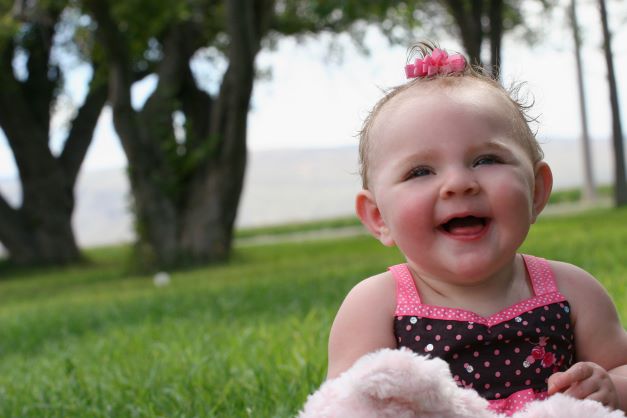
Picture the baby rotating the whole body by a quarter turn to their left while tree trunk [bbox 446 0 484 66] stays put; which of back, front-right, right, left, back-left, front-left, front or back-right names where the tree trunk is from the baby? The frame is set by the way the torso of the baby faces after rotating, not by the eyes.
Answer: left

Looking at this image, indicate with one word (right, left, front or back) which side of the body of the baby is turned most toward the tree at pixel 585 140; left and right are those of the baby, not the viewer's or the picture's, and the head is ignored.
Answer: back

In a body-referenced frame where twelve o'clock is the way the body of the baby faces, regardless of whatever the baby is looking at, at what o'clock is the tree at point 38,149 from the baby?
The tree is roughly at 5 o'clock from the baby.

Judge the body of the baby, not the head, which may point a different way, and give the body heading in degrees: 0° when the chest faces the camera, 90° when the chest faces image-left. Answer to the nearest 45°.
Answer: approximately 0°

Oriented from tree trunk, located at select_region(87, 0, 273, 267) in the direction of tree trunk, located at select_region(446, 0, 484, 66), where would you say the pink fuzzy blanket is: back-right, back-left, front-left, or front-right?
back-right
